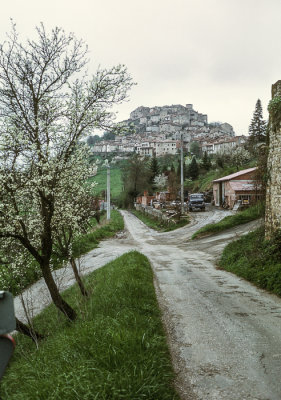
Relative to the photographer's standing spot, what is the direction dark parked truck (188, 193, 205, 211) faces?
facing the viewer

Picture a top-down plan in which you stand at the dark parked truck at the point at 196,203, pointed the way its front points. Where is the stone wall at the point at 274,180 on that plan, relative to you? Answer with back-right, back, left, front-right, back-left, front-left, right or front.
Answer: front

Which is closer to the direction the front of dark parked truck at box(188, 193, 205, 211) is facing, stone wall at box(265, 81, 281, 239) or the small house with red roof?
the stone wall

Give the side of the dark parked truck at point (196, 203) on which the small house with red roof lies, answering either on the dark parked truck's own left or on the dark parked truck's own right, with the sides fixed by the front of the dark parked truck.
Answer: on the dark parked truck's own left
